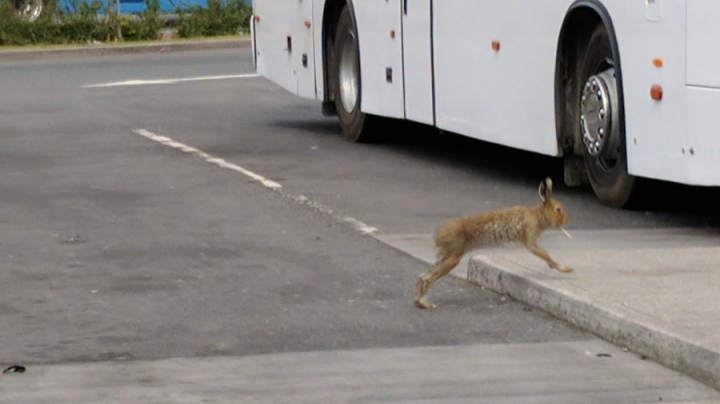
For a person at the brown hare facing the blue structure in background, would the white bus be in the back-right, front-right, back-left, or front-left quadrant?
front-right

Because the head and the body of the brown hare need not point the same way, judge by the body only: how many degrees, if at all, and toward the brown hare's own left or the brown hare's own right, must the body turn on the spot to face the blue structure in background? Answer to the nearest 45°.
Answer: approximately 90° to the brown hare's own left

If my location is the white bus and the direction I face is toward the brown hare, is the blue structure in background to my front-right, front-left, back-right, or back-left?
back-right

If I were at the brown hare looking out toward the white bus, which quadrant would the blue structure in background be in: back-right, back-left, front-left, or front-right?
front-left

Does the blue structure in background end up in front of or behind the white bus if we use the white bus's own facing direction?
behind

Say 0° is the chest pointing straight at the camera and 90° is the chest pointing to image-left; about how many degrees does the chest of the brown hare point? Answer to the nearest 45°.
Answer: approximately 270°

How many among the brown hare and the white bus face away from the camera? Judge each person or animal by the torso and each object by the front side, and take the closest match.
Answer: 0

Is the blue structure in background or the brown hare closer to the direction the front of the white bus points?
the brown hare
